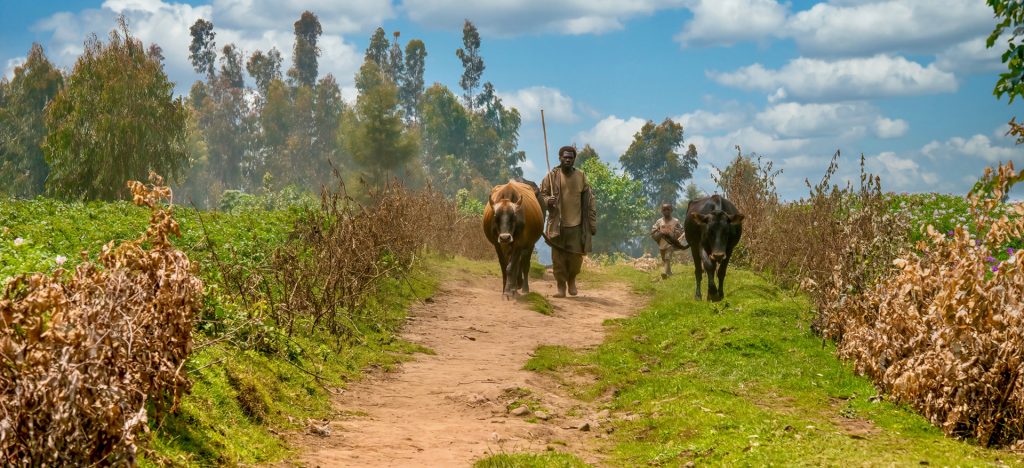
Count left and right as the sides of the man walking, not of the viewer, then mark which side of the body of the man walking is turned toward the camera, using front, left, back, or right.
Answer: front

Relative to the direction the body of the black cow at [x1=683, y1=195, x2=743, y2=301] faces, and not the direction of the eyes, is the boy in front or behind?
behind

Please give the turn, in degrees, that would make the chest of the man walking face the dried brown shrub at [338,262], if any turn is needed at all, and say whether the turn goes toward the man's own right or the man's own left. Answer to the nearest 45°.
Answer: approximately 45° to the man's own right

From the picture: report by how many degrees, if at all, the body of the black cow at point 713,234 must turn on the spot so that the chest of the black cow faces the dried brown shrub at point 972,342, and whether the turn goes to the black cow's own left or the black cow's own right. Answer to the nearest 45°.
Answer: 0° — it already faces it

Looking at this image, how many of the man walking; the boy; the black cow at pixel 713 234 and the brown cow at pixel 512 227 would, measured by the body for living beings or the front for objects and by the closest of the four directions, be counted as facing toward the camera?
4

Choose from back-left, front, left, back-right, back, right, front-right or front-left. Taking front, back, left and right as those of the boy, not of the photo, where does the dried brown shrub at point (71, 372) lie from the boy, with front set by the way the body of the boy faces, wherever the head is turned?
front

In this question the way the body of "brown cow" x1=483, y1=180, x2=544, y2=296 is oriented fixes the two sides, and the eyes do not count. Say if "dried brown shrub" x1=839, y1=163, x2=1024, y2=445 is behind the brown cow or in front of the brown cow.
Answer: in front

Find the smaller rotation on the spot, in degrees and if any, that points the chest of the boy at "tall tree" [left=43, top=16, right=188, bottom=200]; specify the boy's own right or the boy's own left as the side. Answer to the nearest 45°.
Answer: approximately 135° to the boy's own right

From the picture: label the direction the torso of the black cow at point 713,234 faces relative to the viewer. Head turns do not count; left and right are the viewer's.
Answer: facing the viewer

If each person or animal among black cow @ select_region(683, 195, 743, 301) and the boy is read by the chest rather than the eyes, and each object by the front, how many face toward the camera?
2

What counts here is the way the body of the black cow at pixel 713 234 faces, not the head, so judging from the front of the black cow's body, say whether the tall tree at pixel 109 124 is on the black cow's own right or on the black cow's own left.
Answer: on the black cow's own right

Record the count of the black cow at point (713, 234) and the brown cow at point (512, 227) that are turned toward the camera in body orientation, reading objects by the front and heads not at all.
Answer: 2
